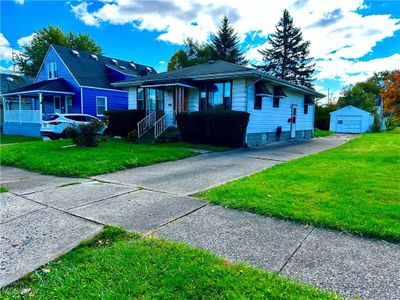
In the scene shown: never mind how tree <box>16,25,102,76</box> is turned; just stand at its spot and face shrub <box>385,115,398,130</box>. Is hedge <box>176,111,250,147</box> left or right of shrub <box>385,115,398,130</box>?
right

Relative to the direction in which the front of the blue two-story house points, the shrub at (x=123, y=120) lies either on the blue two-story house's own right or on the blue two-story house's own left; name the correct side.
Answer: on the blue two-story house's own left

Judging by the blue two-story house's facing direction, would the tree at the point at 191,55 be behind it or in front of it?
behind

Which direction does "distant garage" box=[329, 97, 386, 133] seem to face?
toward the camera

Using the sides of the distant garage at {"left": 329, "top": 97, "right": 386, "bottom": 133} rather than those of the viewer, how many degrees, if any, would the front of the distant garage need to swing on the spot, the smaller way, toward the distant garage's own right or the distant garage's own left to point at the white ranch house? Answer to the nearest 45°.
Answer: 0° — it already faces it

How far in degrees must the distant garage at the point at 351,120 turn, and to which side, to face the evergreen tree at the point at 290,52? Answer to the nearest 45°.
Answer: approximately 135° to its right

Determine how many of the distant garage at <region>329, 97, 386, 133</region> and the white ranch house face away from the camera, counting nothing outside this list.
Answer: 0

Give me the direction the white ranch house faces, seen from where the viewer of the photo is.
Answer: facing the viewer and to the left of the viewer

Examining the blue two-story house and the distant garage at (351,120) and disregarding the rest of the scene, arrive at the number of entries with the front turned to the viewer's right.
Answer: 0
